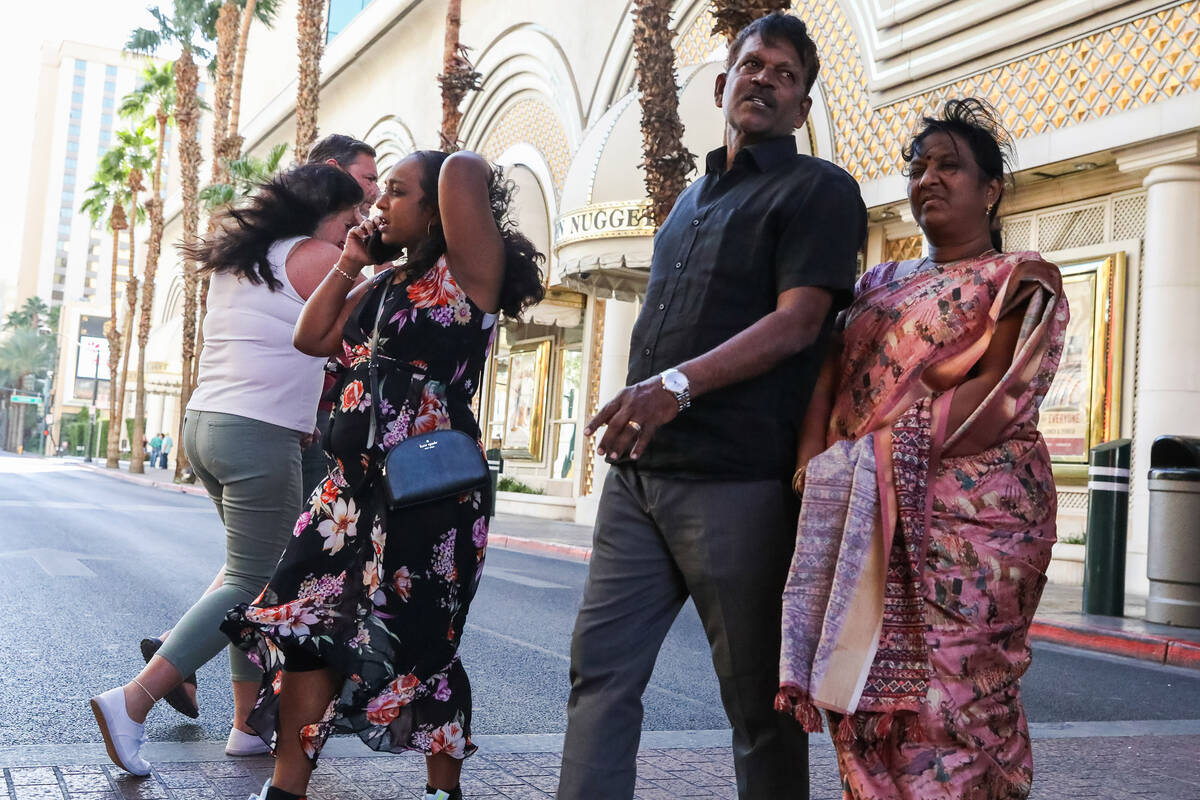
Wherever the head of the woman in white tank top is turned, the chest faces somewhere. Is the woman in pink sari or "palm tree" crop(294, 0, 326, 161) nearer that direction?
the palm tree

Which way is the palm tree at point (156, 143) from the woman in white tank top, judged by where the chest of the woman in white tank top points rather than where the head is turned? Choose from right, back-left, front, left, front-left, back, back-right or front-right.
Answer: front-left

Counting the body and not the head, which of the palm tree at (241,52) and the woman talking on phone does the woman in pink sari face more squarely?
the woman talking on phone

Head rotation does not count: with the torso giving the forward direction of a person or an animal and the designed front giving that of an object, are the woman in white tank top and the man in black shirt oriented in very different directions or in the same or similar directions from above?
very different directions

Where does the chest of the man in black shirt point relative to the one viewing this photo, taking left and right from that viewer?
facing the viewer and to the left of the viewer

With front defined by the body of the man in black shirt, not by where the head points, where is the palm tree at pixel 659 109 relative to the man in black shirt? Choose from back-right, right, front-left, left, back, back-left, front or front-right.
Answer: back-right

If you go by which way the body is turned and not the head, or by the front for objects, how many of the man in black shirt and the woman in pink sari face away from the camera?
0

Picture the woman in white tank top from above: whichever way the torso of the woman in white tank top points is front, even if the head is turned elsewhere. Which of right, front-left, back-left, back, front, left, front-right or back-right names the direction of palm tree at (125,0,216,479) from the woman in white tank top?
front-left
